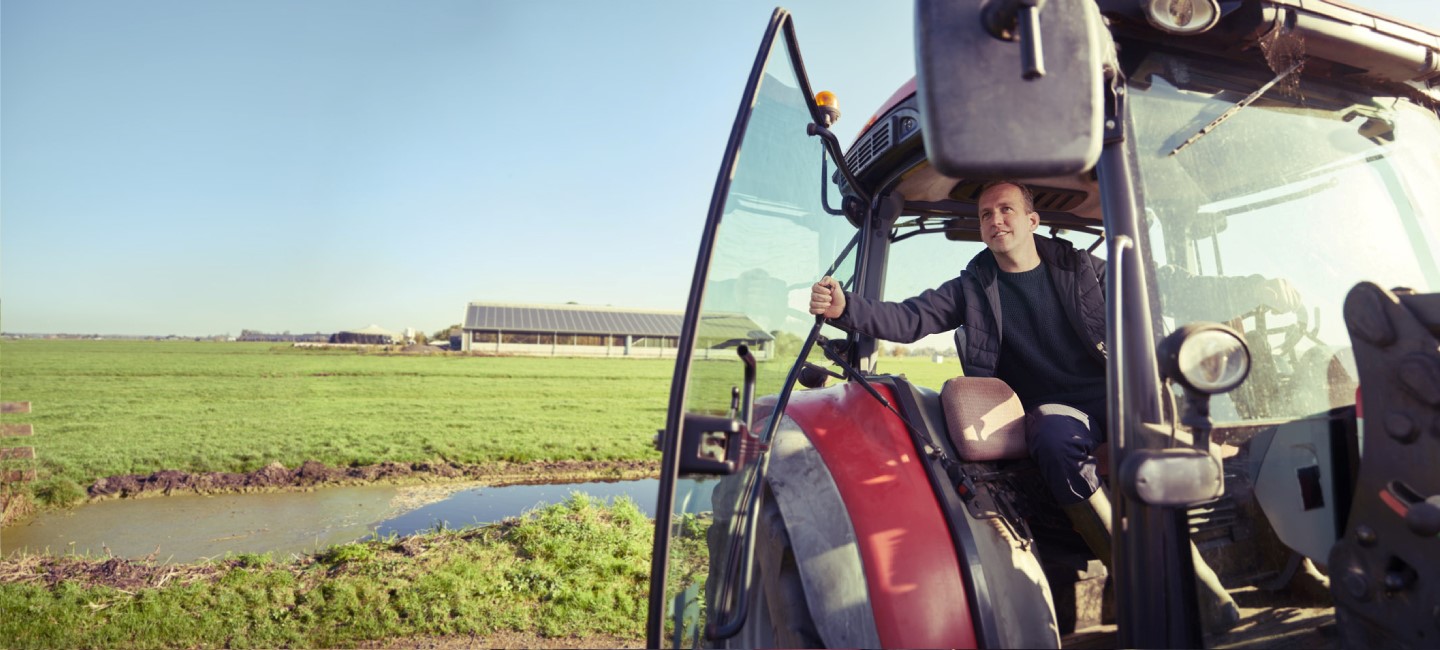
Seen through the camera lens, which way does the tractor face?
facing the viewer and to the right of the viewer

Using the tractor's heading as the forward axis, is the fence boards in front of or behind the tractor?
behind
